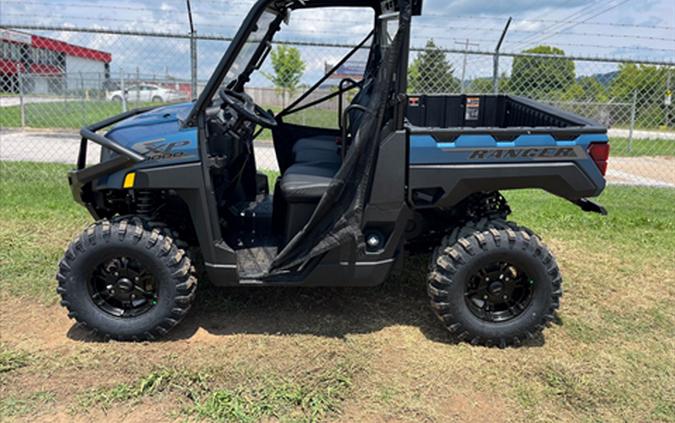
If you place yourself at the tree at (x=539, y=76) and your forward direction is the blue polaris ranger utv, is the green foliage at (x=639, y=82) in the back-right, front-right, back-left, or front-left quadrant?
back-left

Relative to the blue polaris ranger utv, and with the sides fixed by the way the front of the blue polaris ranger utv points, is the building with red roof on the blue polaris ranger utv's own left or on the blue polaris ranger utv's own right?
on the blue polaris ranger utv's own right

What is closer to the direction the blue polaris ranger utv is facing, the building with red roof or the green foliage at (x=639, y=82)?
the building with red roof

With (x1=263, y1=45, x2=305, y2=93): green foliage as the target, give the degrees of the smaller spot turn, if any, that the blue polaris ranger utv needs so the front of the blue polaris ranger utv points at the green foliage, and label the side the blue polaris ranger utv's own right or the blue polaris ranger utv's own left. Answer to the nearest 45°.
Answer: approximately 90° to the blue polaris ranger utv's own right

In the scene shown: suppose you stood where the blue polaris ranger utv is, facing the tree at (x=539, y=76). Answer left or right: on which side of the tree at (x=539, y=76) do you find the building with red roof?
left

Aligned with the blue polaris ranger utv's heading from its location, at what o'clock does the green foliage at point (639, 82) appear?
The green foliage is roughly at 4 o'clock from the blue polaris ranger utv.

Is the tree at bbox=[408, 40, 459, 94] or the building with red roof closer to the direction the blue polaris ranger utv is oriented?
the building with red roof

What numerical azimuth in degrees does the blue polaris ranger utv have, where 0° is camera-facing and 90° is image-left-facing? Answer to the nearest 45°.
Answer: approximately 90°
